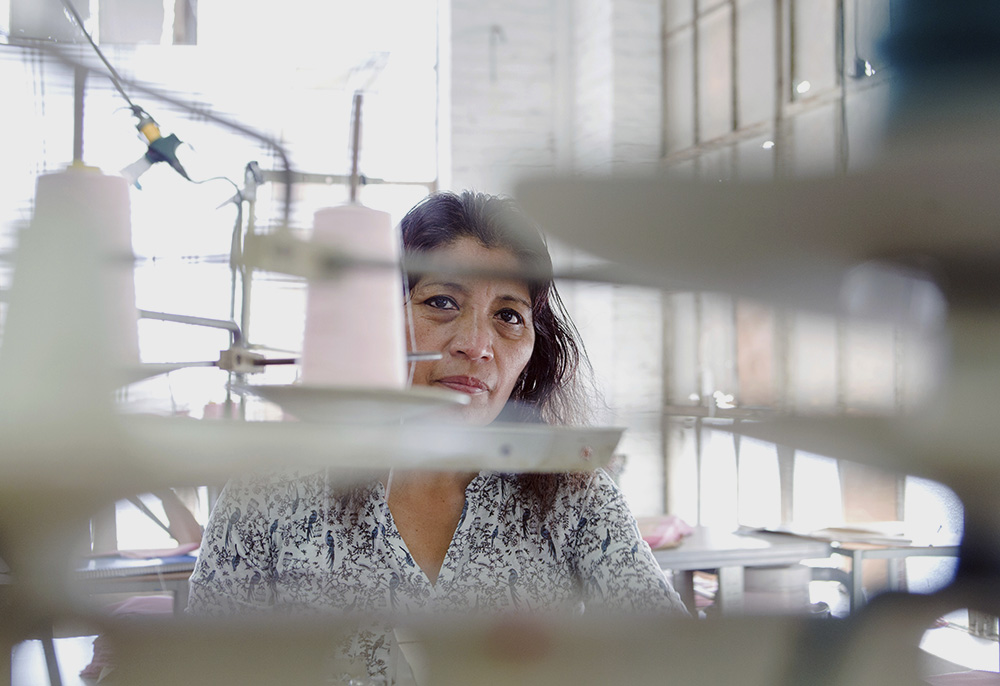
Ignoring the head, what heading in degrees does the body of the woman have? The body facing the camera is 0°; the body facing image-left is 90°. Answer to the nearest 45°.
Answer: approximately 0°

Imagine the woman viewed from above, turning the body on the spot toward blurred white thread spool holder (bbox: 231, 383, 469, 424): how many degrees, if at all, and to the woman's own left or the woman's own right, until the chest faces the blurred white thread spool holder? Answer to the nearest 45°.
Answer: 0° — they already face it
